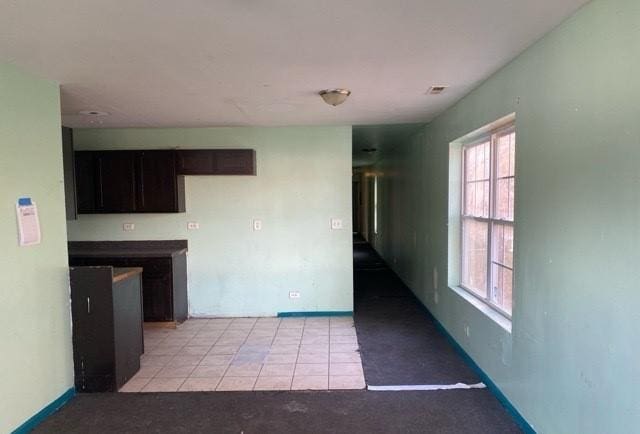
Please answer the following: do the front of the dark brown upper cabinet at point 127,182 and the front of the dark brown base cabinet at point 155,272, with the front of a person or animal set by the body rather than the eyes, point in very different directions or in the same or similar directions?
same or similar directions

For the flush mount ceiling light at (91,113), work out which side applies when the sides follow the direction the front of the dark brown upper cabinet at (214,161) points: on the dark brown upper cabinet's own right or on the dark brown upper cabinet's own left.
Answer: on the dark brown upper cabinet's own right

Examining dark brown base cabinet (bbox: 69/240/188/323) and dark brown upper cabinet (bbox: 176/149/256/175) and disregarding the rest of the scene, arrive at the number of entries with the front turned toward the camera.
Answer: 2

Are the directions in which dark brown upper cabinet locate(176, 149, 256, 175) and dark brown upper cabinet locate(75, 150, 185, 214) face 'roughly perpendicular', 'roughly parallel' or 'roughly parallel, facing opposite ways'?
roughly parallel

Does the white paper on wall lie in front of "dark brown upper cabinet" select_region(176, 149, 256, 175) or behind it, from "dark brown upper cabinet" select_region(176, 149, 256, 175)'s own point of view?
in front

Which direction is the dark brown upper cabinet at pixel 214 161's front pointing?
toward the camera

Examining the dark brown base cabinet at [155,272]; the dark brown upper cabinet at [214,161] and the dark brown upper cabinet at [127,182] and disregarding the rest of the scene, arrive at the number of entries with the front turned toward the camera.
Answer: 3

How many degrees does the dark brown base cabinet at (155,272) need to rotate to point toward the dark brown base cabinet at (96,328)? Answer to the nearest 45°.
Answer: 0° — it already faces it

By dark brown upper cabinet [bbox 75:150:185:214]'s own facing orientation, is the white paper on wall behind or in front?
in front

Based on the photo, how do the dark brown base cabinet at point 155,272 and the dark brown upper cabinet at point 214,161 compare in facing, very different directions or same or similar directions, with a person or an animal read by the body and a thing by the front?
same or similar directions

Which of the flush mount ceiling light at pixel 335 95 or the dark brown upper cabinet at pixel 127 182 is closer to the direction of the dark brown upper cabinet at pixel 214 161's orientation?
the flush mount ceiling light

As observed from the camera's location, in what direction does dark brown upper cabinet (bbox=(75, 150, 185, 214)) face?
facing the viewer
